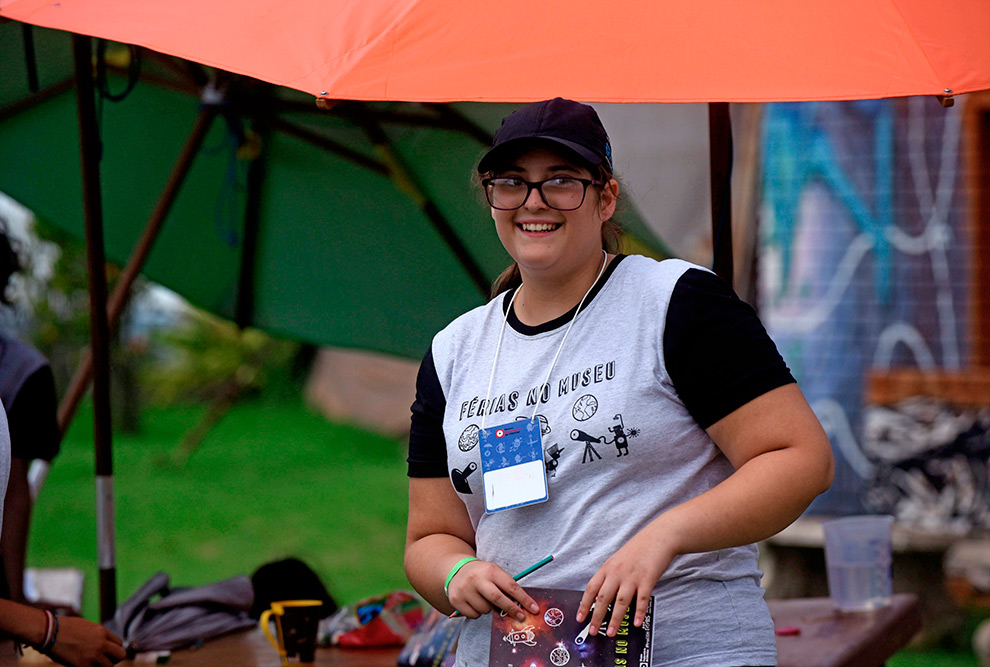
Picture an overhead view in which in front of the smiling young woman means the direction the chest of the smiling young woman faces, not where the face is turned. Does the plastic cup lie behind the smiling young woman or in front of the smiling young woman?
behind

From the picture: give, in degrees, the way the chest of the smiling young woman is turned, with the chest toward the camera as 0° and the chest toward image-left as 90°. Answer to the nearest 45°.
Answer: approximately 45°

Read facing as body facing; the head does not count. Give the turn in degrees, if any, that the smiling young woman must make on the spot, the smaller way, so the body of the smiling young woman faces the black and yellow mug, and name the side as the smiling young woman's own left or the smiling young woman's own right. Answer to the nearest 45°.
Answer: approximately 90° to the smiling young woman's own right

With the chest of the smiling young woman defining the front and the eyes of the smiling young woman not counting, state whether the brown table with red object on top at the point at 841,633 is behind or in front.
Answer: behind

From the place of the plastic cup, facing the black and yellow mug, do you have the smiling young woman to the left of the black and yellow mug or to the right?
left

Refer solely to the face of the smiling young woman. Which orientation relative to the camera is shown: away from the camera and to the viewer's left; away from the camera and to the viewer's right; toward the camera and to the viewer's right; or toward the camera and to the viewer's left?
toward the camera and to the viewer's left
